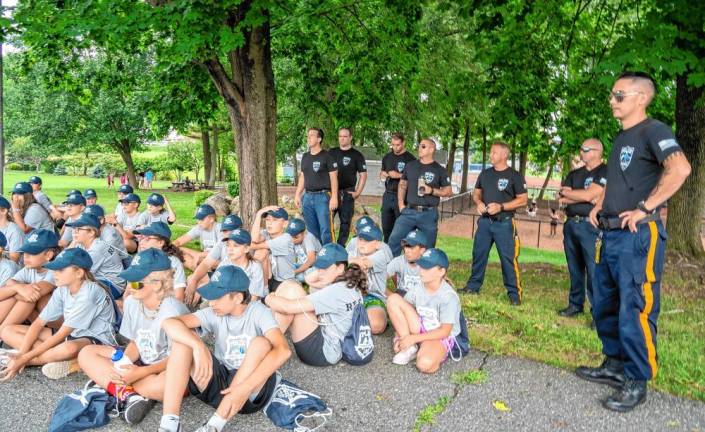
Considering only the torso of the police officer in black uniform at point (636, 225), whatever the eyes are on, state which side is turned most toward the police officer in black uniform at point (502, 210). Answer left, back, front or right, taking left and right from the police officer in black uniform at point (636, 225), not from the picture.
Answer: right

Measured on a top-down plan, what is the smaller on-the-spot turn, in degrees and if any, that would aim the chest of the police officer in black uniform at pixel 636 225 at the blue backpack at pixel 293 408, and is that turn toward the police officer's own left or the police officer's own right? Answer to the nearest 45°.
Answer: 0° — they already face it

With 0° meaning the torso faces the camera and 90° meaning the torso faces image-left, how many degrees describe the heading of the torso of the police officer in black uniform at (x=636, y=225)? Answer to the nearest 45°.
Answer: approximately 45°

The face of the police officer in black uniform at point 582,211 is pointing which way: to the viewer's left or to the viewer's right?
to the viewer's left

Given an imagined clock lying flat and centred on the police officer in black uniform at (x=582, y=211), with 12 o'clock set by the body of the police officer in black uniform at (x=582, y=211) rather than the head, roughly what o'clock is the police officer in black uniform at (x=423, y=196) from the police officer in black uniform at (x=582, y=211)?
the police officer in black uniform at (x=423, y=196) is roughly at 2 o'clock from the police officer in black uniform at (x=582, y=211).

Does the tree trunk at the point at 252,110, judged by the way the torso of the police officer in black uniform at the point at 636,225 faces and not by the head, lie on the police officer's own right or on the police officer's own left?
on the police officer's own right

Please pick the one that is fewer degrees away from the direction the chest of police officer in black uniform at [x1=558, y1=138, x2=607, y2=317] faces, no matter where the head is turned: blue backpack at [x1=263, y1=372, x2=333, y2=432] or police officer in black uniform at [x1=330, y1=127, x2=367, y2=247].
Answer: the blue backpack

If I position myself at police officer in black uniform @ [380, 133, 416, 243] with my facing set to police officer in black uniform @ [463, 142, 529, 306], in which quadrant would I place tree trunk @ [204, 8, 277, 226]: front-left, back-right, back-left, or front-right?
back-right

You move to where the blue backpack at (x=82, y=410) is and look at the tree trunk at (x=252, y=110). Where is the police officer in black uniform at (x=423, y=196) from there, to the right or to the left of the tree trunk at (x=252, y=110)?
right

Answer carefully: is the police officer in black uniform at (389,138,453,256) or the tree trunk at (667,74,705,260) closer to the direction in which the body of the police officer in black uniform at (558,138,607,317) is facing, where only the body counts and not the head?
the police officer in black uniform

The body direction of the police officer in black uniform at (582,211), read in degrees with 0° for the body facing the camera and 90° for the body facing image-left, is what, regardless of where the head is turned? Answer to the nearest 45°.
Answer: approximately 45°

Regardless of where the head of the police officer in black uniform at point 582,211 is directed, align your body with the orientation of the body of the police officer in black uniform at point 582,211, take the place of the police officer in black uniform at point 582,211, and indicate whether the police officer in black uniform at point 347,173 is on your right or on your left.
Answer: on your right
